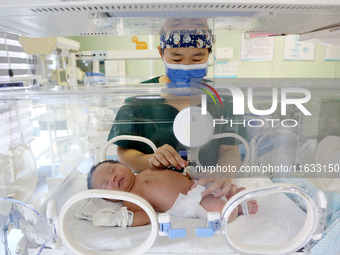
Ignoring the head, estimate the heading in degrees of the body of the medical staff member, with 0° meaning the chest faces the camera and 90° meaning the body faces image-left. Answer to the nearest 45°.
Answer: approximately 0°

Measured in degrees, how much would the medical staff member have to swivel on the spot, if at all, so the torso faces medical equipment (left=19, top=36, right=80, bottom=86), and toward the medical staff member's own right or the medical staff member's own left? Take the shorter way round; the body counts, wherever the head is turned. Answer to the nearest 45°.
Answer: approximately 135° to the medical staff member's own right
